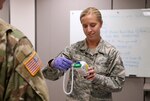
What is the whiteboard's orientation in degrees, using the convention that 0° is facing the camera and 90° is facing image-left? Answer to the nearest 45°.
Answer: approximately 0°
